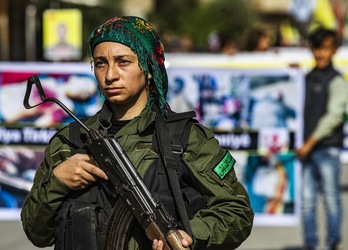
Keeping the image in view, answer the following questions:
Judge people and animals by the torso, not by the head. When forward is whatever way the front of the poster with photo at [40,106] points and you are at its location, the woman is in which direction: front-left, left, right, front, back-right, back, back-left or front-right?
front

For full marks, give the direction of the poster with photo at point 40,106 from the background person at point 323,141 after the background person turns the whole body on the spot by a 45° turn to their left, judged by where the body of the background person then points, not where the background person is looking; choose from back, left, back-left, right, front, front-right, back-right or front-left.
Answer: right

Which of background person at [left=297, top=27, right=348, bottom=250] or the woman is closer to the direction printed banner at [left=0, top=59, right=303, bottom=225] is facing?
the woman

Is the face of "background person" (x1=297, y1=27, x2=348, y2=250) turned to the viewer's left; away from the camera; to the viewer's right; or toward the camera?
toward the camera

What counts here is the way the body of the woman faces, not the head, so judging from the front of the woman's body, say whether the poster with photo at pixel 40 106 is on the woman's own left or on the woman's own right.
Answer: on the woman's own right

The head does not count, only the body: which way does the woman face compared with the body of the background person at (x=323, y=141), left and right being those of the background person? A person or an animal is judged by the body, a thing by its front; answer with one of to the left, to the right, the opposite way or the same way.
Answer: the same way

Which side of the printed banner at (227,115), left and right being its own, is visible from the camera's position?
front

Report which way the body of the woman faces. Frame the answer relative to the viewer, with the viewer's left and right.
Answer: facing the viewer and to the left of the viewer

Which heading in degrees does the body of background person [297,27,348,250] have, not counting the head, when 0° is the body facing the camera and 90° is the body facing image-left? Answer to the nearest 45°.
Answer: approximately 45°

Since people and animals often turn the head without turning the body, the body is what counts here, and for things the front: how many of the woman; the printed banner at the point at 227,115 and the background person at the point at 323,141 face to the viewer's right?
0

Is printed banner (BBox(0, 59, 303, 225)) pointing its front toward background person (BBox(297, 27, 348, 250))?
no

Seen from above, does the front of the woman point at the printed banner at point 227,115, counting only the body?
no

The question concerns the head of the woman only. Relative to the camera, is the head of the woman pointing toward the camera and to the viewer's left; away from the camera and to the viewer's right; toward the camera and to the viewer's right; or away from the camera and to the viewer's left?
toward the camera and to the viewer's left

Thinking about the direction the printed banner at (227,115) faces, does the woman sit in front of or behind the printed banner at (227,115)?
in front
